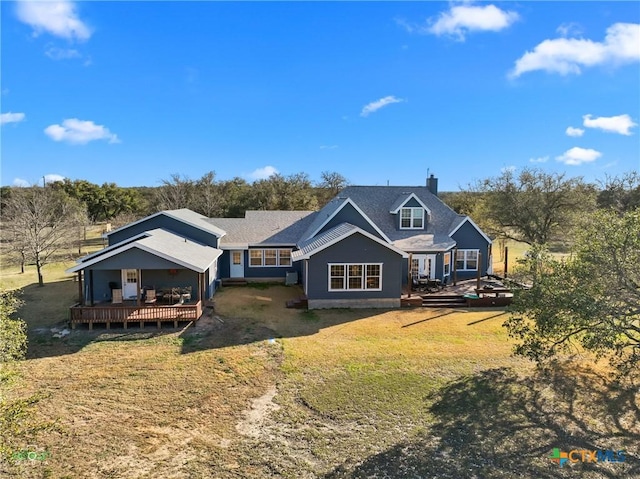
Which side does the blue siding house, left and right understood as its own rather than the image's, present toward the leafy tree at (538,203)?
left

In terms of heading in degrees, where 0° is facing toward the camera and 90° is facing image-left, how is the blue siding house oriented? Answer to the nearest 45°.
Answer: approximately 0°

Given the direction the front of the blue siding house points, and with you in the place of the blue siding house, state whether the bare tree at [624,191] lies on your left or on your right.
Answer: on your left
